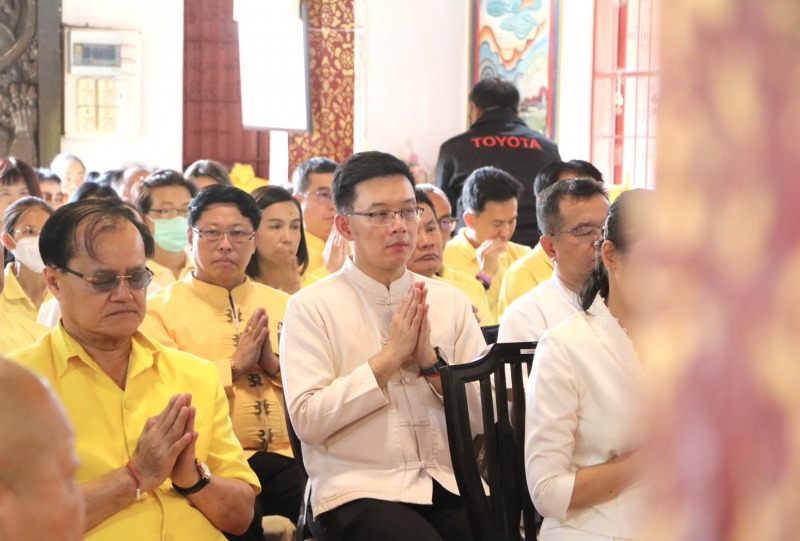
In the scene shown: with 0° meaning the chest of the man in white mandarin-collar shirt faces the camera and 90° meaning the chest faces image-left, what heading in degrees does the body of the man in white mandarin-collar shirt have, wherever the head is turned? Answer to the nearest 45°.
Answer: approximately 315°

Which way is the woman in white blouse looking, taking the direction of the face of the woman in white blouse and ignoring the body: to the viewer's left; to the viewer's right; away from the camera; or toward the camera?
to the viewer's right

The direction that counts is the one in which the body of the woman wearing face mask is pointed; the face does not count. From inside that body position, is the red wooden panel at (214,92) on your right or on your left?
on your left

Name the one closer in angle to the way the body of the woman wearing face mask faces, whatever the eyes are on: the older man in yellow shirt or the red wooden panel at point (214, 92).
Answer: the older man in yellow shirt

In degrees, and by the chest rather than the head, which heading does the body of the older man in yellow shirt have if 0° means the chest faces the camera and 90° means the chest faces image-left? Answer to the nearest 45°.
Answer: approximately 315°
